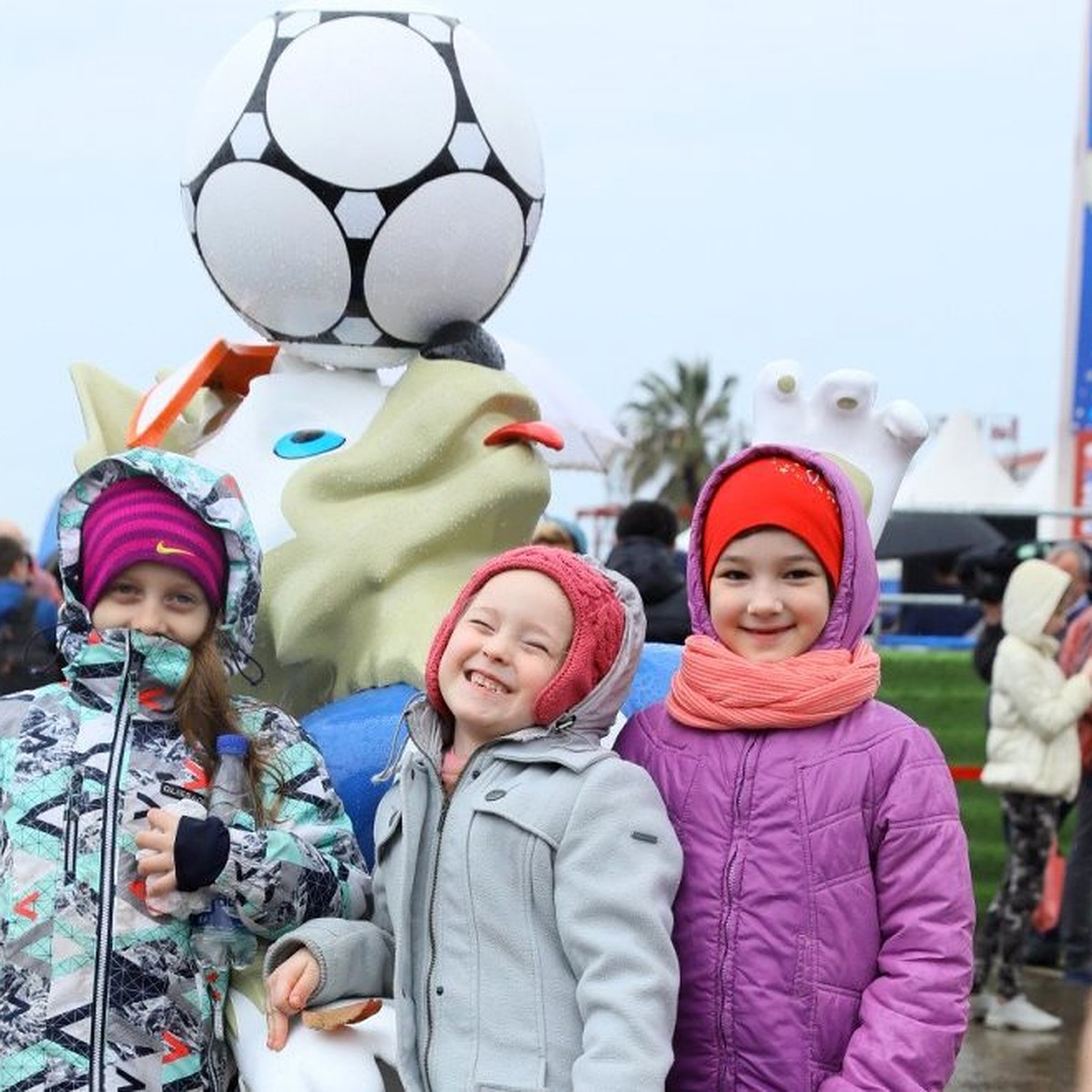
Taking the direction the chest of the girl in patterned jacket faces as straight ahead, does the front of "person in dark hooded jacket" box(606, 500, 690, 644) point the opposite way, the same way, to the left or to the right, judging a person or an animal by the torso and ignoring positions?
the opposite way

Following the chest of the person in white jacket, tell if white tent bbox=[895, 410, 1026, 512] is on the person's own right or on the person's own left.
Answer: on the person's own left

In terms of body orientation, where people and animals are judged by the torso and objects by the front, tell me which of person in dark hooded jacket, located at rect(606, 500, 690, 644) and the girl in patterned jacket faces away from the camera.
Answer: the person in dark hooded jacket

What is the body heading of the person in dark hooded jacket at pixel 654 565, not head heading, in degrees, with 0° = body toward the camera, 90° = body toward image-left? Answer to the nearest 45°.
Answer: approximately 180°

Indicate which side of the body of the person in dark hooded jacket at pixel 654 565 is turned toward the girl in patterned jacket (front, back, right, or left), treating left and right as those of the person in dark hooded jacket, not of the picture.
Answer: back

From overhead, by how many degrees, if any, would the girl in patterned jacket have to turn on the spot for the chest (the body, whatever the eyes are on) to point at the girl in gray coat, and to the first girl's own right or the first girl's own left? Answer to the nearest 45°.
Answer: approximately 45° to the first girl's own left

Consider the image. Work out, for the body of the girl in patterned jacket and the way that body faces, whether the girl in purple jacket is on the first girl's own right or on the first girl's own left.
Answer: on the first girl's own left

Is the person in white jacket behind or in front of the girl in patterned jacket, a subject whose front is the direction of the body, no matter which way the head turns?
behind

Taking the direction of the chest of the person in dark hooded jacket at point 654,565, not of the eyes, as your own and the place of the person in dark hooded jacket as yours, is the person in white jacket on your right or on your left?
on your right
